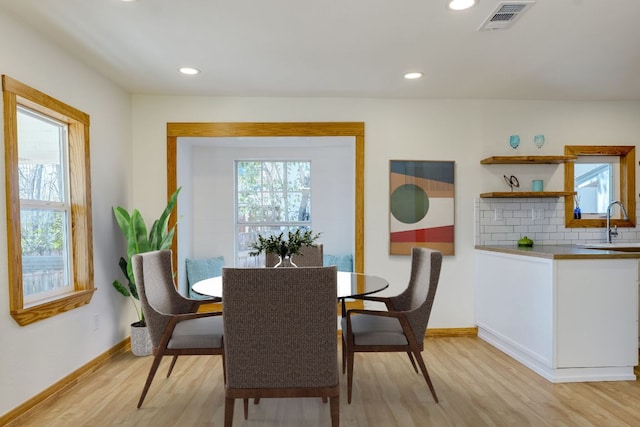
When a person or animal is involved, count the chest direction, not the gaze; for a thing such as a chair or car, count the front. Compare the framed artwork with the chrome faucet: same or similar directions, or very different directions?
same or similar directions

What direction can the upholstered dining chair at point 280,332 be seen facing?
away from the camera

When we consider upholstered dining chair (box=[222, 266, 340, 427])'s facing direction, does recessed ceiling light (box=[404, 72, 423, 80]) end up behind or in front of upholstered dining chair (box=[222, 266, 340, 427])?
in front

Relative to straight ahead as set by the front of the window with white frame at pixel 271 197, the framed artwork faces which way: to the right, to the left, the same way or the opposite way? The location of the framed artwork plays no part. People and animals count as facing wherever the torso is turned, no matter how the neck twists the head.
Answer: the same way

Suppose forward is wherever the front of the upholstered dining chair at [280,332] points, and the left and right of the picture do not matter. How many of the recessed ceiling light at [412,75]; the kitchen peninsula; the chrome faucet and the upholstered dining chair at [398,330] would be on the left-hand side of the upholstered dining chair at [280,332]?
0

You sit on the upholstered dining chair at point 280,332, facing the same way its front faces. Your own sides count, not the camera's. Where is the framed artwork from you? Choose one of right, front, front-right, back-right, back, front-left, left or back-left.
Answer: front-right

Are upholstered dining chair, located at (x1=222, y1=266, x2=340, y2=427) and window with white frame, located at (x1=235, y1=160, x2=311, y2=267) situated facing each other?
yes

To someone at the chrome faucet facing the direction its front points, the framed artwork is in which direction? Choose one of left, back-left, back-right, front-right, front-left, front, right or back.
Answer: right

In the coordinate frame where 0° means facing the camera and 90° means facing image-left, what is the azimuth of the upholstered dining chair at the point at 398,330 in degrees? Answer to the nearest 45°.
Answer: approximately 90°

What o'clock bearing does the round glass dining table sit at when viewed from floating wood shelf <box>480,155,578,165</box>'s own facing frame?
The round glass dining table is roughly at 1 o'clock from the floating wood shelf.

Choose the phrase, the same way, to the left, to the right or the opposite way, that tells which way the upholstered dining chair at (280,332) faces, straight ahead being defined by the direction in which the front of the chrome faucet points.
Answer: the opposite way

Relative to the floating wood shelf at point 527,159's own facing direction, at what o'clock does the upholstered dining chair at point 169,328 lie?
The upholstered dining chair is roughly at 1 o'clock from the floating wood shelf.

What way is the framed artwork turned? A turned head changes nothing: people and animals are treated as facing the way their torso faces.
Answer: toward the camera

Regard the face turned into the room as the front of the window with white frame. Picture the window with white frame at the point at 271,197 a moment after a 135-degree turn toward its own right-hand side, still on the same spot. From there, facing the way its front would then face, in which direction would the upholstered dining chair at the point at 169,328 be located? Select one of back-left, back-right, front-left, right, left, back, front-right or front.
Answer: back-left

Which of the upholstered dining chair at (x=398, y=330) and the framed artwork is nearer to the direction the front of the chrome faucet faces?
the upholstered dining chair

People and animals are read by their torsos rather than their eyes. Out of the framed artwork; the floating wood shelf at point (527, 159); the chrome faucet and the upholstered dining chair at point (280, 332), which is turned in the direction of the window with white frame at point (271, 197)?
the upholstered dining chair

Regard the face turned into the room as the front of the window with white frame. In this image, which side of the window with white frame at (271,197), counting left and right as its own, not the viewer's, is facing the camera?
front
